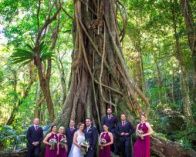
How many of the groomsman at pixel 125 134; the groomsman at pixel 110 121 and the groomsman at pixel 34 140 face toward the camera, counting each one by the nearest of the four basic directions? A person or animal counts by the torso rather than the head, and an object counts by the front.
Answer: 3

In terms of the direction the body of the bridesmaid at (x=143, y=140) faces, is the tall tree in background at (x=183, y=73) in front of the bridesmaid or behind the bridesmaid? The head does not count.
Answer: behind

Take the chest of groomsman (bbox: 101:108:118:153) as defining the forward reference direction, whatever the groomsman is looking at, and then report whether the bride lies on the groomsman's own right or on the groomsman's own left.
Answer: on the groomsman's own right

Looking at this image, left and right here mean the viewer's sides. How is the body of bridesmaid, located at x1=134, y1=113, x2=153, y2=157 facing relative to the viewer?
facing the viewer and to the left of the viewer

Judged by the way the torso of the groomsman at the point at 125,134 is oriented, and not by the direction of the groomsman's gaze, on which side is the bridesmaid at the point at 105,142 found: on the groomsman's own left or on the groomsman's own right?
on the groomsman's own right

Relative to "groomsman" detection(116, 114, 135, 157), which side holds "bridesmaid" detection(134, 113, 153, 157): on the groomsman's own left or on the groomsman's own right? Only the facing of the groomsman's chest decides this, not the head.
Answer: on the groomsman's own left

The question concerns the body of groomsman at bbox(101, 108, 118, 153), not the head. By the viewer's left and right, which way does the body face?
facing the viewer

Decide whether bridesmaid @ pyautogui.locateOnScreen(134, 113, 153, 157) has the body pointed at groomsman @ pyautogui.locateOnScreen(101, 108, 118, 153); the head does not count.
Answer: no

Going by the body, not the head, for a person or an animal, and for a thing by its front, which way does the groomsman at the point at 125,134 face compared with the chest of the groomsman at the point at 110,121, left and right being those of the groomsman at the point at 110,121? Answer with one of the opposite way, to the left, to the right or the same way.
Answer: the same way

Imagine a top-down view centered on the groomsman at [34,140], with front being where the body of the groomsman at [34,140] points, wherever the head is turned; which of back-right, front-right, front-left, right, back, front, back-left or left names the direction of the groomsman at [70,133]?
left

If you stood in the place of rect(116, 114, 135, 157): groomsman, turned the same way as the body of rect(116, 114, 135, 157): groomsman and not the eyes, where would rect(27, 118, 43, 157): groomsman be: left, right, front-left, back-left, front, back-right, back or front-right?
right

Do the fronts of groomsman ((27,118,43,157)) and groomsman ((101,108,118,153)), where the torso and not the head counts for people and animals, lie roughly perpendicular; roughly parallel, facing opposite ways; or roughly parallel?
roughly parallel

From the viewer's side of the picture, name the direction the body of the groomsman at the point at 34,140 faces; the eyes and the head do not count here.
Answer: toward the camera
